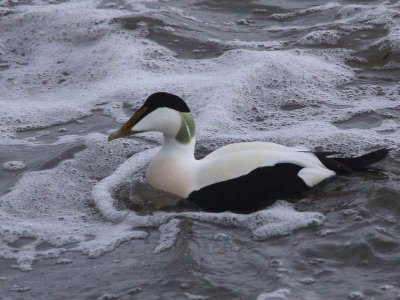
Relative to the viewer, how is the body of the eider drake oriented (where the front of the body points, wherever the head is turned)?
to the viewer's left
